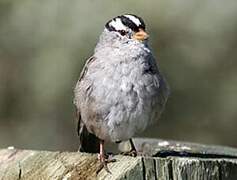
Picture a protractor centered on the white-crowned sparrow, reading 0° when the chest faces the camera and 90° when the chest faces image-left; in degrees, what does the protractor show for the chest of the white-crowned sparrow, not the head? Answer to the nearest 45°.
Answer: approximately 315°
